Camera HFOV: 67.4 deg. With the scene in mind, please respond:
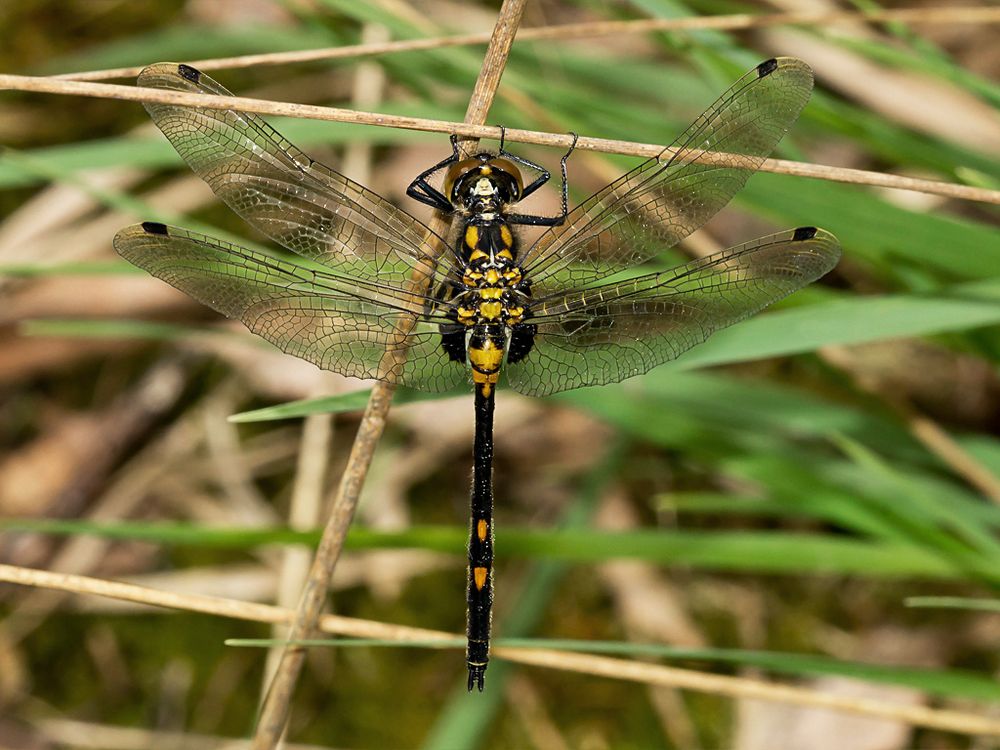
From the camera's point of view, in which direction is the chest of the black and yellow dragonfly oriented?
away from the camera
